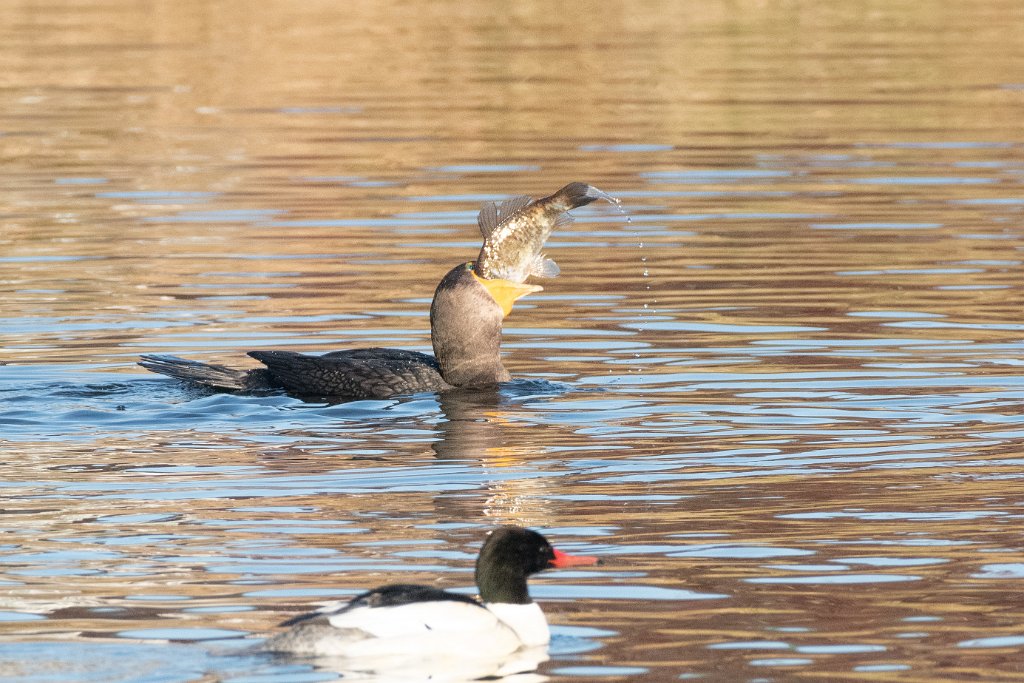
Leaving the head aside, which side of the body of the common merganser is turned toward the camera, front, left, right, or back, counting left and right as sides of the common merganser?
right
